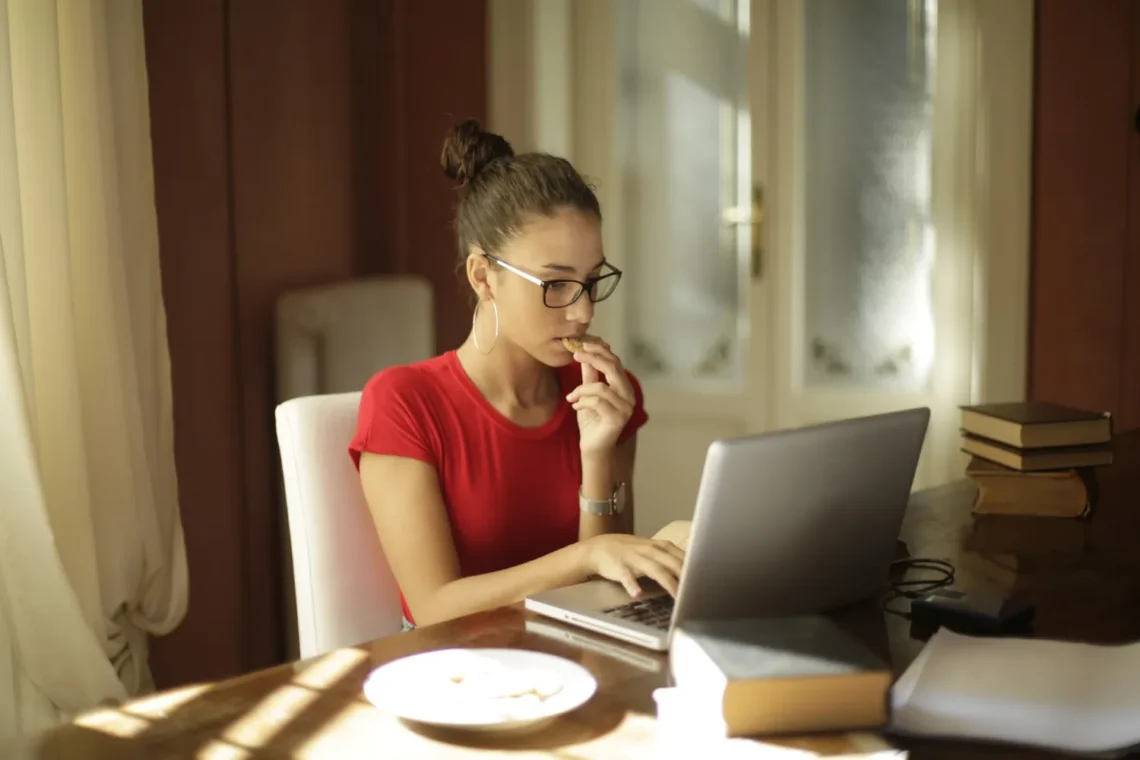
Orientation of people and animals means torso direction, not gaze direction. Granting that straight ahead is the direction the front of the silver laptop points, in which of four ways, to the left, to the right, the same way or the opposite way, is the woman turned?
the opposite way

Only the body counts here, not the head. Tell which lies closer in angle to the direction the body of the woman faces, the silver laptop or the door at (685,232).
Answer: the silver laptop

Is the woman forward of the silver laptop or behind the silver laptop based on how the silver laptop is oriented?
forward

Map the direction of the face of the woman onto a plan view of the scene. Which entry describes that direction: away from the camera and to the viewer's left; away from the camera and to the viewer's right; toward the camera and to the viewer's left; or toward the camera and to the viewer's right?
toward the camera and to the viewer's right

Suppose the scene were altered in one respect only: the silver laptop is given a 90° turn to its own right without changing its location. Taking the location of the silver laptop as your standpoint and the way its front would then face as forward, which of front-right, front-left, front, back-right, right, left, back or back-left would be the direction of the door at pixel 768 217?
front-left

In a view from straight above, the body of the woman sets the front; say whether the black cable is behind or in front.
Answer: in front

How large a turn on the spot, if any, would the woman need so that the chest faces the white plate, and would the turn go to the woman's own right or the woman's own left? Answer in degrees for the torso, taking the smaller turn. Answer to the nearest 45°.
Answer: approximately 45° to the woman's own right

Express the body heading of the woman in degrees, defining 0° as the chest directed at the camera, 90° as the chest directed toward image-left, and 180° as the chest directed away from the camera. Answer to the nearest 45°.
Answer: approximately 315°

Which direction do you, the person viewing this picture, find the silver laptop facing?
facing away from the viewer and to the left of the viewer
